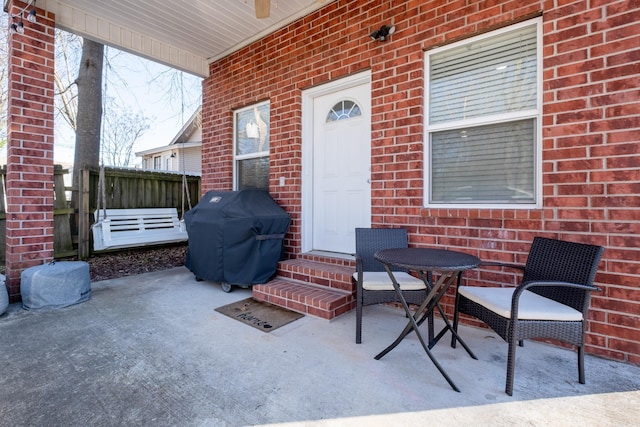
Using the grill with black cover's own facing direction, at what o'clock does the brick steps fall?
The brick steps is roughly at 9 o'clock from the grill with black cover.

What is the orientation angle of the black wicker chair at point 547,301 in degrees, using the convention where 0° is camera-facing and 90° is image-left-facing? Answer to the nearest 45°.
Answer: approximately 45°

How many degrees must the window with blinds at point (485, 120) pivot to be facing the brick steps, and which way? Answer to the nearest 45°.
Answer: approximately 45° to its right

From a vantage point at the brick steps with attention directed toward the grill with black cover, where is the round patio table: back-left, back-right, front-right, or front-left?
back-left

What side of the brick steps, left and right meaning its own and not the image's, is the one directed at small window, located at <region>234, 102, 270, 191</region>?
right

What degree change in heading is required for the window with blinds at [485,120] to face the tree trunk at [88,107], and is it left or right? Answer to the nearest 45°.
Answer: approximately 45° to its right

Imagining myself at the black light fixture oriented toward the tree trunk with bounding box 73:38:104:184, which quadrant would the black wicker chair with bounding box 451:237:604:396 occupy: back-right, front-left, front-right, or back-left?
back-left

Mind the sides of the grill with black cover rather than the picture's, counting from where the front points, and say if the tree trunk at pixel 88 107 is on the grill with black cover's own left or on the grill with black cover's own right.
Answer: on the grill with black cover's own right

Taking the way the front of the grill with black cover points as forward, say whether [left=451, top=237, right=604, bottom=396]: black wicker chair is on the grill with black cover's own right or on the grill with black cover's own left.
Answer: on the grill with black cover's own left

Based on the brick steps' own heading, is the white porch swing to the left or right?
on its right

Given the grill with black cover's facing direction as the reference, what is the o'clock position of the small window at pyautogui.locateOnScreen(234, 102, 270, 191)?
The small window is roughly at 5 o'clock from the grill with black cover.
